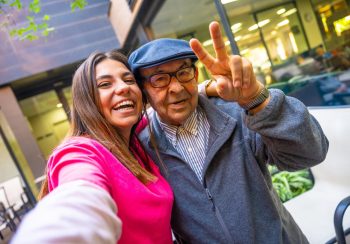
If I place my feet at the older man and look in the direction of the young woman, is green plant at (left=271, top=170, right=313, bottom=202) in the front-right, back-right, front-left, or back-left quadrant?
back-right

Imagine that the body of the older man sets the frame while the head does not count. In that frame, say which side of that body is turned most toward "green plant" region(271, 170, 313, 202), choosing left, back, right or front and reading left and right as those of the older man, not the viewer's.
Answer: back

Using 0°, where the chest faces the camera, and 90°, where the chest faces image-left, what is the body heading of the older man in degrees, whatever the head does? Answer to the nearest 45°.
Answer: approximately 0°
